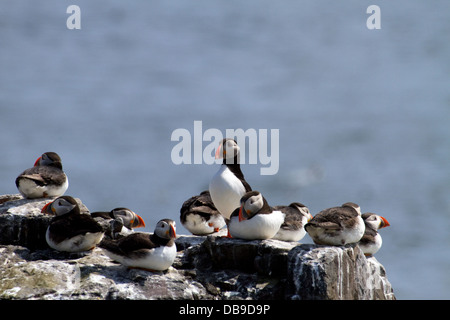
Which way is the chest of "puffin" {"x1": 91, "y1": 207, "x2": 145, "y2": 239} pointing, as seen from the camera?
to the viewer's right

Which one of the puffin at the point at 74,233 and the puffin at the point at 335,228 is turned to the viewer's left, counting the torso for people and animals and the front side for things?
the puffin at the point at 74,233

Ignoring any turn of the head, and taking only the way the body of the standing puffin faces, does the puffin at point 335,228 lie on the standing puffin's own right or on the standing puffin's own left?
on the standing puffin's own left

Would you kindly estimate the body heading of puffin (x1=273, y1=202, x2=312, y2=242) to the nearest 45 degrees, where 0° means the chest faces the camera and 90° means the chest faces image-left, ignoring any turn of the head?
approximately 270°

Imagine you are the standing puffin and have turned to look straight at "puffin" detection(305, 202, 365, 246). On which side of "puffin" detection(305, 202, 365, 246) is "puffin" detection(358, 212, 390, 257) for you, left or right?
left

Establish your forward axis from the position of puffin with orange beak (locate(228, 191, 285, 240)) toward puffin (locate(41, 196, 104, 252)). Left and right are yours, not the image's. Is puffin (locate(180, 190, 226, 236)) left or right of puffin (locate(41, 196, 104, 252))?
right

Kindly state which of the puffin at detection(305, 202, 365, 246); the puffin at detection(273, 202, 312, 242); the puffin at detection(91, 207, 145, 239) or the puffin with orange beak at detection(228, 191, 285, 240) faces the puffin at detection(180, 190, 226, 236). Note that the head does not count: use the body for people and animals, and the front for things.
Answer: the puffin at detection(91, 207, 145, 239)

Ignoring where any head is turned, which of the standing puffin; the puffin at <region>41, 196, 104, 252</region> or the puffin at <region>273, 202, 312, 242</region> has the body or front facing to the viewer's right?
the puffin at <region>273, 202, 312, 242</region>

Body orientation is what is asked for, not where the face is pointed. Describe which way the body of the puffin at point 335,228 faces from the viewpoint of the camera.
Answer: to the viewer's right

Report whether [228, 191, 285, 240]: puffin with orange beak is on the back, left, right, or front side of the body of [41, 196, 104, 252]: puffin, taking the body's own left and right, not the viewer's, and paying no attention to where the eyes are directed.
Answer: back

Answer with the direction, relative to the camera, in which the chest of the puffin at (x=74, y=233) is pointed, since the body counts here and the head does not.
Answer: to the viewer's left

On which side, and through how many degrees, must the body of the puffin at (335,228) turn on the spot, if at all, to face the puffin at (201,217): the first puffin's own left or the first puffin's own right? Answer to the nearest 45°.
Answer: approximately 135° to the first puffin's own left

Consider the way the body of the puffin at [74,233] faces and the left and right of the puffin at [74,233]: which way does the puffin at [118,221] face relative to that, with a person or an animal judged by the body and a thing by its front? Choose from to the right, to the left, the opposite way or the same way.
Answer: the opposite way
